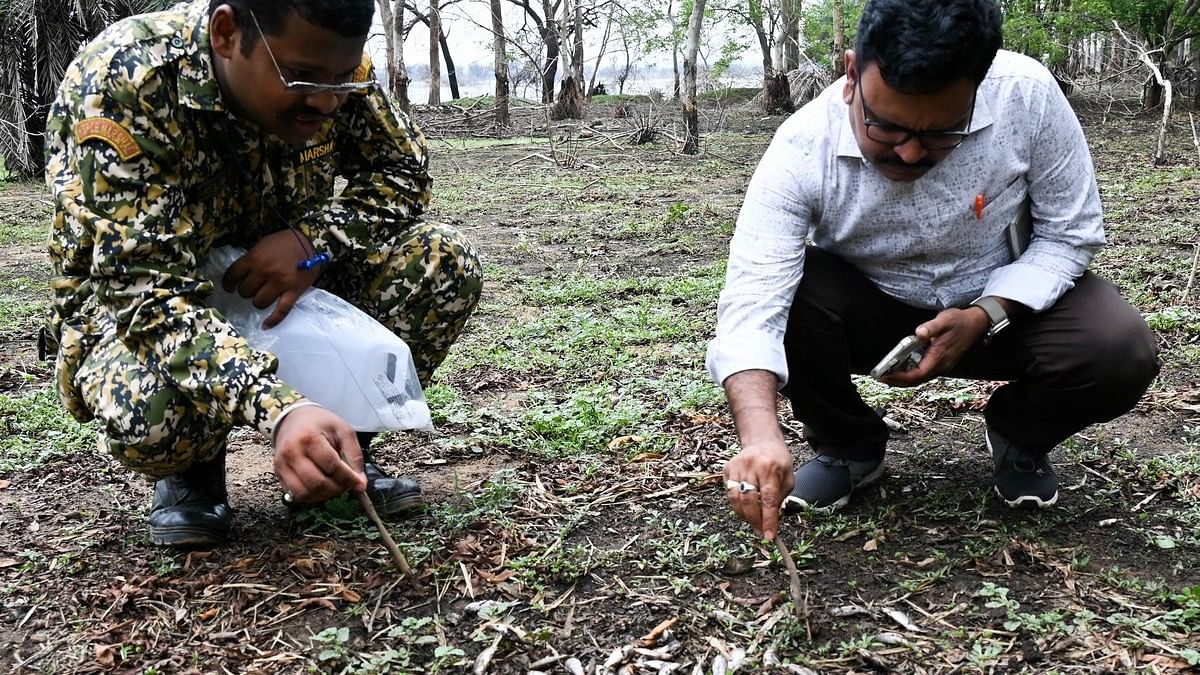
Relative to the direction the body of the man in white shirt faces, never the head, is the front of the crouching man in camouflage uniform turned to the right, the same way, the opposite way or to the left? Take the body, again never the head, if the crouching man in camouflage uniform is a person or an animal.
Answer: to the left

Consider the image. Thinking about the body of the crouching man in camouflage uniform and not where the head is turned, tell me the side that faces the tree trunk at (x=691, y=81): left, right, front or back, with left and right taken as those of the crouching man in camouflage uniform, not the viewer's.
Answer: left

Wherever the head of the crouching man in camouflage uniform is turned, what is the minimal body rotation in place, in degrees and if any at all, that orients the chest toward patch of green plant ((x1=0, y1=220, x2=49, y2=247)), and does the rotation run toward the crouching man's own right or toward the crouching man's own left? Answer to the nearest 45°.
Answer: approximately 135° to the crouching man's own left

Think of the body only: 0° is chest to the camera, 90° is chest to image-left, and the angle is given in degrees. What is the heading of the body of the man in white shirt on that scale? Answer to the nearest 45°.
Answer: approximately 0°

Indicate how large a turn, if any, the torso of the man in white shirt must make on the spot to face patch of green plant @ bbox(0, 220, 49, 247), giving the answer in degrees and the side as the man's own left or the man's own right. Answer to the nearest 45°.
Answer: approximately 135° to the man's own right

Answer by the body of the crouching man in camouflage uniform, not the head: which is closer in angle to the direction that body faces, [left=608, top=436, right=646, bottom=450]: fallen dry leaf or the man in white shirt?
the man in white shirt

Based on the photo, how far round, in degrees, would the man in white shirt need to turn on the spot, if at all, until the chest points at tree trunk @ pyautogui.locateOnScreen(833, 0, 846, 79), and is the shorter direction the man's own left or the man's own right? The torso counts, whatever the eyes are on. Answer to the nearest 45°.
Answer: approximately 180°

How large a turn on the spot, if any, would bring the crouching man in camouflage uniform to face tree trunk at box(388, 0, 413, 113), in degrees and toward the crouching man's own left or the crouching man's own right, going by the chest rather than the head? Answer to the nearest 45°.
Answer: approximately 135° to the crouching man's own left

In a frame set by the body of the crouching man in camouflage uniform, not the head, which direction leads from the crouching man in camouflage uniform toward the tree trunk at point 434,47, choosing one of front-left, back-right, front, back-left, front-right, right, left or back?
back-left

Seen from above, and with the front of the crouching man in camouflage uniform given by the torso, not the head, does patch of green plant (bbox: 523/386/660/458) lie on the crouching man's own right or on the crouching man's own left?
on the crouching man's own left

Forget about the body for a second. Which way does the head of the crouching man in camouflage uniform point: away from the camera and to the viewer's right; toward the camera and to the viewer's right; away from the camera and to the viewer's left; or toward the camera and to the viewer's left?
toward the camera and to the viewer's right
